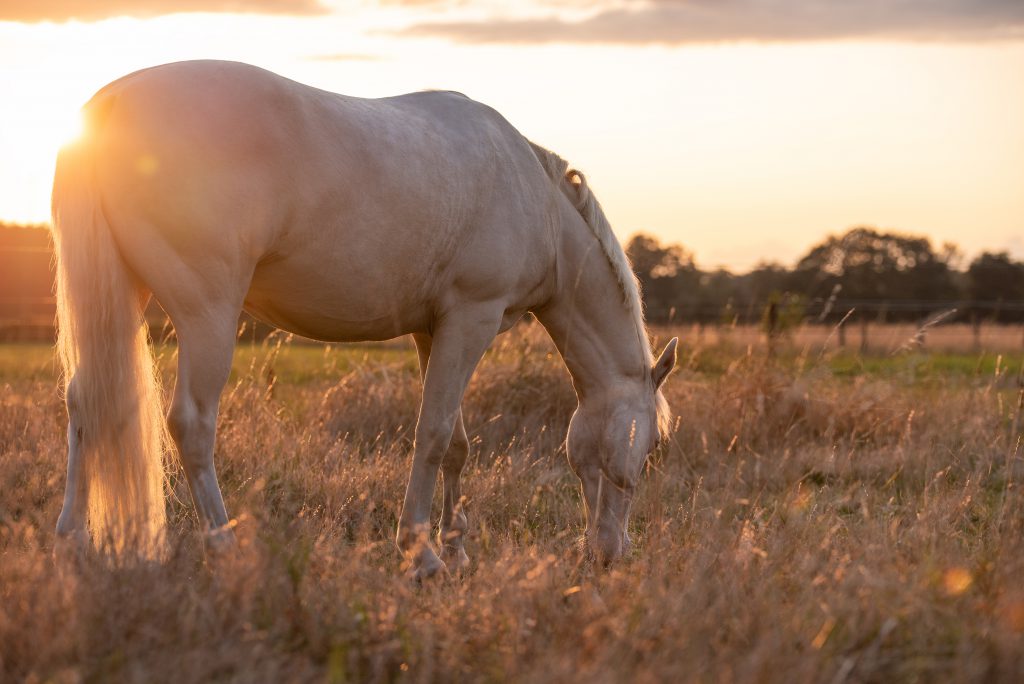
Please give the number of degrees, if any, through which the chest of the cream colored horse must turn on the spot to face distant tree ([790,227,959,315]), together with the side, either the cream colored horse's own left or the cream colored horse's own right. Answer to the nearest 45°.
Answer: approximately 45° to the cream colored horse's own left

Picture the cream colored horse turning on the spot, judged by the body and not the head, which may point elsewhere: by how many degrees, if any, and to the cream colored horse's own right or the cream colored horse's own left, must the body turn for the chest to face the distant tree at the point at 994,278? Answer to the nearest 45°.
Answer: approximately 45° to the cream colored horse's own left

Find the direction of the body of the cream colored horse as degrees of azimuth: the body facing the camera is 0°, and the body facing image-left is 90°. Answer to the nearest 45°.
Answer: approximately 270°

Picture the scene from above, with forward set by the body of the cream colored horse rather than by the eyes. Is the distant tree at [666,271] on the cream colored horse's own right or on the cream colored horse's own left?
on the cream colored horse's own left
